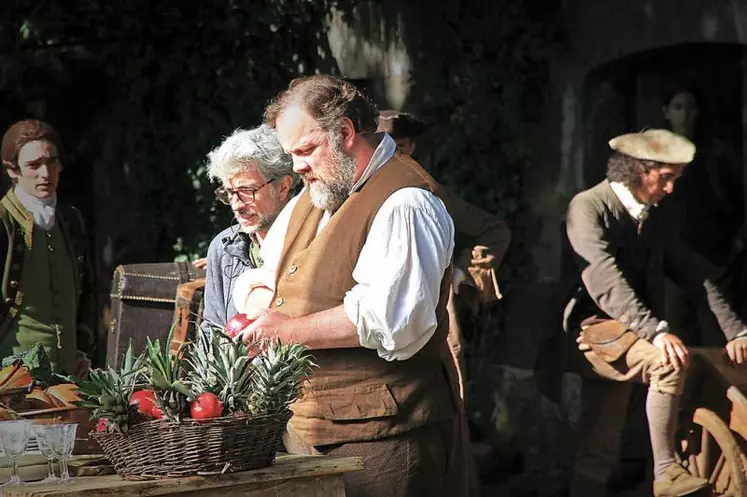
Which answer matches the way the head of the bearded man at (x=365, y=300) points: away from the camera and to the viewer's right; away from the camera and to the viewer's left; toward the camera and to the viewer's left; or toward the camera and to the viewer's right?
toward the camera and to the viewer's left

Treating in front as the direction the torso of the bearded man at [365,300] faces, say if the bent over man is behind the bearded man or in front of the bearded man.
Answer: behind

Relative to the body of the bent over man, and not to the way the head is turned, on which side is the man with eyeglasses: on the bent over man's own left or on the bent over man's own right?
on the bent over man's own right

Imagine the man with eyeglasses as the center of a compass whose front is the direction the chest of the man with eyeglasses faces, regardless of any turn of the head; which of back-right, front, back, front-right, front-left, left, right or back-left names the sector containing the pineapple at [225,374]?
front-left

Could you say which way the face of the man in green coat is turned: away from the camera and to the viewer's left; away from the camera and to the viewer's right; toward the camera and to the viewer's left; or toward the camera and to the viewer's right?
toward the camera and to the viewer's right

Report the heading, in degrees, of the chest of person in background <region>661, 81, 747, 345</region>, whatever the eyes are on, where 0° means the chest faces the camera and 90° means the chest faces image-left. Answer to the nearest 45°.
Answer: approximately 0°

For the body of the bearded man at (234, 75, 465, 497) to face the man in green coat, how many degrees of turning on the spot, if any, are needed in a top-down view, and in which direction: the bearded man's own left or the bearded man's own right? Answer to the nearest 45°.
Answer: approximately 90° to the bearded man's own right
